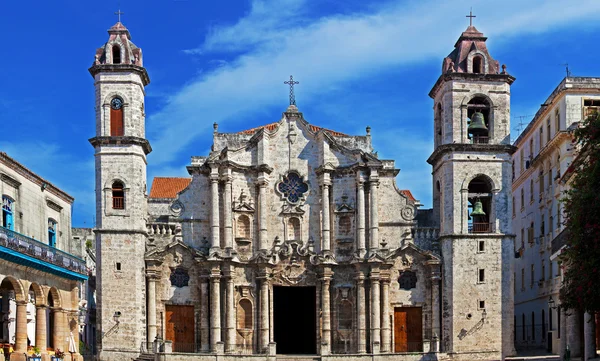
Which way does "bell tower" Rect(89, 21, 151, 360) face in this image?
toward the camera

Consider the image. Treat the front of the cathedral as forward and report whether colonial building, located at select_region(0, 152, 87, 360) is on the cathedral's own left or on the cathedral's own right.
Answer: on the cathedral's own right

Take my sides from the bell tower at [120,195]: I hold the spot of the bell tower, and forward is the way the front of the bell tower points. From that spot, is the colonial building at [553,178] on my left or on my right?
on my left

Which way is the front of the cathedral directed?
toward the camera
